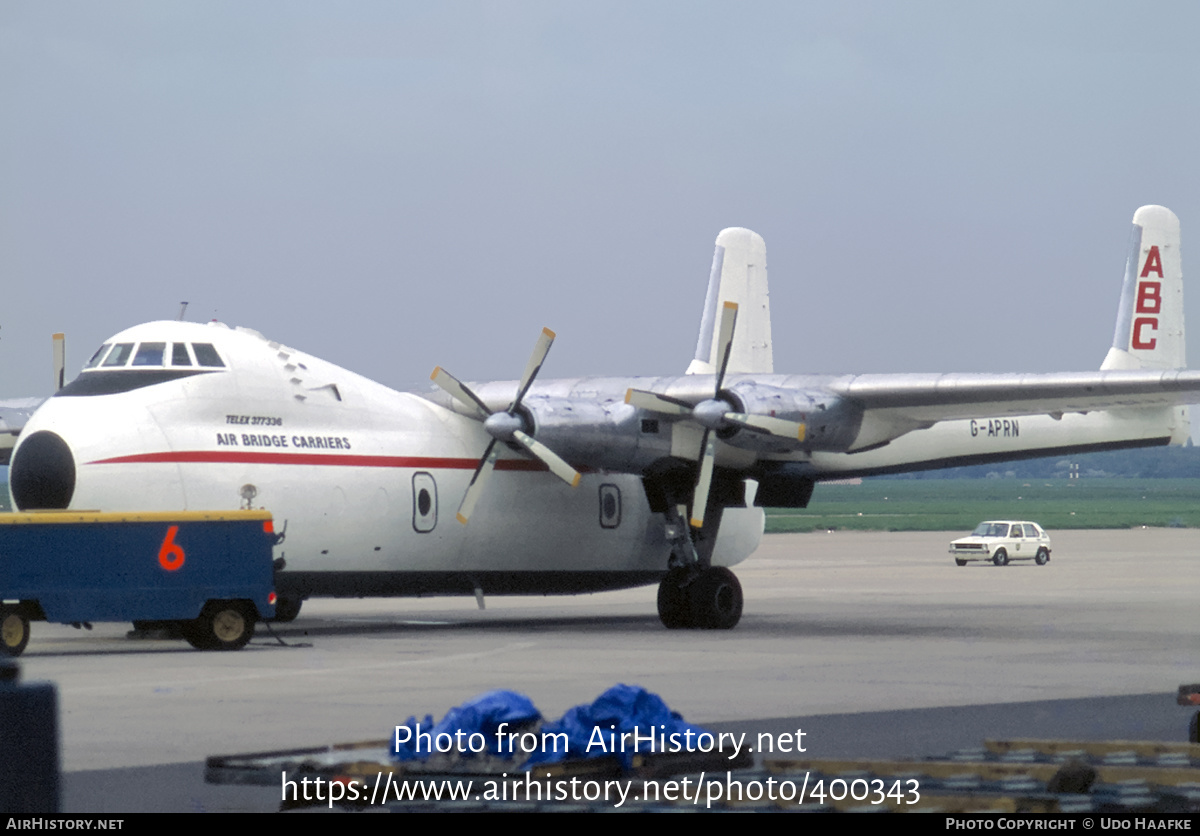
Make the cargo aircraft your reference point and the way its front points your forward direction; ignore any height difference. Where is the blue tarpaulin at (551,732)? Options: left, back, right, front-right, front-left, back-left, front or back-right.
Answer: front-left

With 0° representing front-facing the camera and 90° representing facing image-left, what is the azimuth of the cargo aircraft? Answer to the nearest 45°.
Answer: approximately 45°

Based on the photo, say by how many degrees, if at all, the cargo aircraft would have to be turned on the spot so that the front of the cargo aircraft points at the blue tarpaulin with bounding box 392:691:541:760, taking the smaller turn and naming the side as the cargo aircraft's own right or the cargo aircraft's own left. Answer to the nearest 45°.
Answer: approximately 45° to the cargo aircraft's own left
